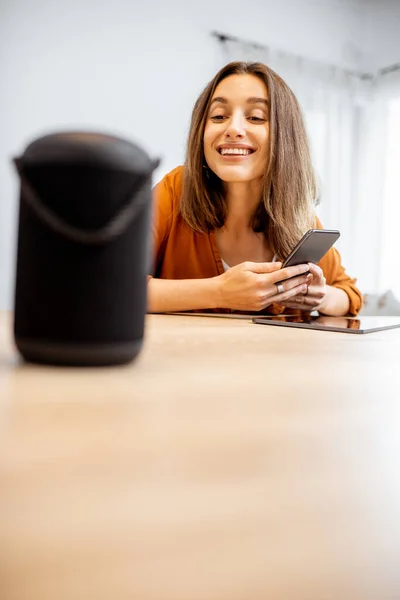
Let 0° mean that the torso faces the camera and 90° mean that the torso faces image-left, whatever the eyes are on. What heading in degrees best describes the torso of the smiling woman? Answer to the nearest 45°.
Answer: approximately 0°

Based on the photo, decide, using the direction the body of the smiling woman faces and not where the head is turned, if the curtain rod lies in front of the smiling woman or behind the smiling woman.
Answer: behind

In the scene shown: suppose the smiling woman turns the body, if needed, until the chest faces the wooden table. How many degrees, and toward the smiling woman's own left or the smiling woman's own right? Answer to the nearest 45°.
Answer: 0° — they already face it

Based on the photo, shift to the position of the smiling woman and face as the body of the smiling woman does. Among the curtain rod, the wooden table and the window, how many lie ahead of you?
1

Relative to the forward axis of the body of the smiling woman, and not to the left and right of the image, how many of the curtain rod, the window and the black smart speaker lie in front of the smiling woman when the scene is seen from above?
1

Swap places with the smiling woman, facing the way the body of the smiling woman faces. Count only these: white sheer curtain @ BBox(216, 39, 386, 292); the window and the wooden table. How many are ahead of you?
1

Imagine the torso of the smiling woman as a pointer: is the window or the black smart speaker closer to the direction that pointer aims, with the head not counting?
the black smart speaker

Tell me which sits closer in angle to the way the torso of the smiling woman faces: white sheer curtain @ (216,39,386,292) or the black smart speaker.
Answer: the black smart speaker

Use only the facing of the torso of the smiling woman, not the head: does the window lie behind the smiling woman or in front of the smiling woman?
behind

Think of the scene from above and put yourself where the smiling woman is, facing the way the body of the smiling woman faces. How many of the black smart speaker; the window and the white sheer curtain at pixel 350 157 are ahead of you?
1

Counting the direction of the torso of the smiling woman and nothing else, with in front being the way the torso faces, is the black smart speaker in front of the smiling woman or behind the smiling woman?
in front

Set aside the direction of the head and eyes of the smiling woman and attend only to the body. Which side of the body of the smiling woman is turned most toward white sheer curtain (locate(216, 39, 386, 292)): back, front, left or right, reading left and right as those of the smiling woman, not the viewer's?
back
